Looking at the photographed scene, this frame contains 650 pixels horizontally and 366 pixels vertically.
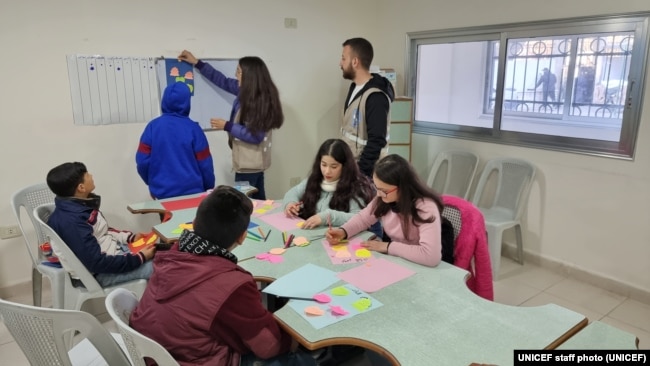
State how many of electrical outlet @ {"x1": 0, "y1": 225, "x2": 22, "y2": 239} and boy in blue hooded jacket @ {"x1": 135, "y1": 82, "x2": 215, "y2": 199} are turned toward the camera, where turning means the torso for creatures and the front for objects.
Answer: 1

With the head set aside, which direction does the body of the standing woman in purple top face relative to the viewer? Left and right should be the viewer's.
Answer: facing to the left of the viewer

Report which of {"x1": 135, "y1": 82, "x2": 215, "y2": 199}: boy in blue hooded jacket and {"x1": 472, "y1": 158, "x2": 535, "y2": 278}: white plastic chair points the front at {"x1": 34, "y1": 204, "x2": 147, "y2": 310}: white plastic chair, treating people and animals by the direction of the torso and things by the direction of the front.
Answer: {"x1": 472, "y1": 158, "x2": 535, "y2": 278}: white plastic chair

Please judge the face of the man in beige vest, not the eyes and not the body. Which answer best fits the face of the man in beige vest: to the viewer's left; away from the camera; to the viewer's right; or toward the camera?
to the viewer's left

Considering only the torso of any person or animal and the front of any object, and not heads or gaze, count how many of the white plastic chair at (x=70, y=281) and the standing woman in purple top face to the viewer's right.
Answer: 1

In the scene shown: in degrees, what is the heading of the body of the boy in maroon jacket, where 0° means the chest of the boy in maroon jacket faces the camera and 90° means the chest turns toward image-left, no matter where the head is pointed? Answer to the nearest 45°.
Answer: approximately 225°

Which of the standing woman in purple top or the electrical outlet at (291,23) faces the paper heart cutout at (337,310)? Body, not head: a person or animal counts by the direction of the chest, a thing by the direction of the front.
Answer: the electrical outlet

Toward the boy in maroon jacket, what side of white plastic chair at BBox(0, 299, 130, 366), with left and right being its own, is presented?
right

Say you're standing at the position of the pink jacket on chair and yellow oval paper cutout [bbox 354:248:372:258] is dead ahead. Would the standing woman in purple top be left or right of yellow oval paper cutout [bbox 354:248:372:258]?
right

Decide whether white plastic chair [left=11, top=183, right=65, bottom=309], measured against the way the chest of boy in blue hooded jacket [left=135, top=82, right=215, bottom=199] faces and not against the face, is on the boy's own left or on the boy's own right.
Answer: on the boy's own left

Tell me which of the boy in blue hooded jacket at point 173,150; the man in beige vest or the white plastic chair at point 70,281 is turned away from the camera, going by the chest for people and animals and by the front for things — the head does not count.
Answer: the boy in blue hooded jacket

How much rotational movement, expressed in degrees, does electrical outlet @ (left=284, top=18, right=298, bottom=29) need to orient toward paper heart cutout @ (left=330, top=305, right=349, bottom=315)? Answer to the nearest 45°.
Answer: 0° — it already faces it

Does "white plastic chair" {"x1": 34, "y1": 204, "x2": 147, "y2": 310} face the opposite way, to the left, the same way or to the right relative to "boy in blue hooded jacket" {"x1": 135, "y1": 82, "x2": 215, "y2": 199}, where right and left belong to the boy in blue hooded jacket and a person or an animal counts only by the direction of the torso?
to the right
